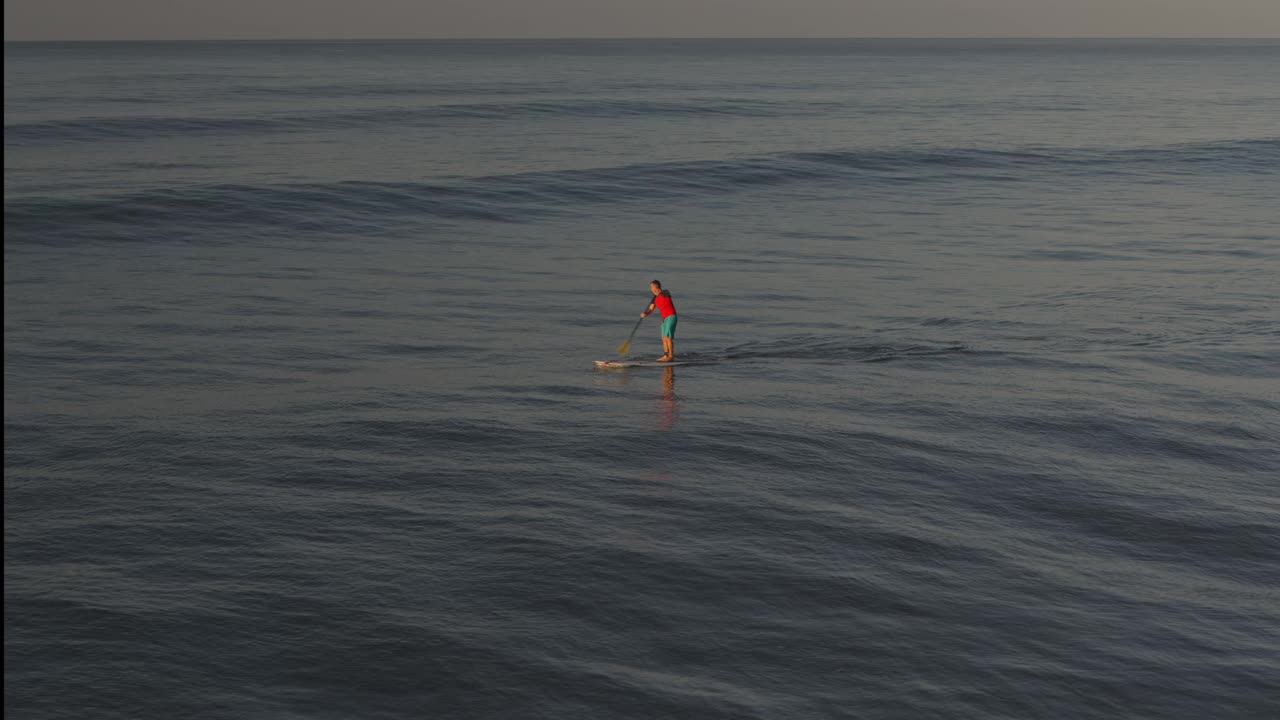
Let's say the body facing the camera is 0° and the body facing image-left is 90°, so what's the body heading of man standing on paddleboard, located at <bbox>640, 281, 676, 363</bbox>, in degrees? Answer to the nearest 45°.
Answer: approximately 90°
